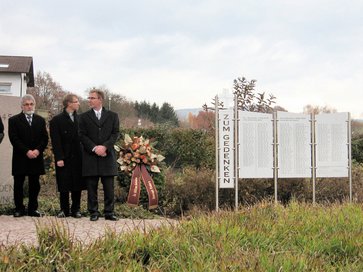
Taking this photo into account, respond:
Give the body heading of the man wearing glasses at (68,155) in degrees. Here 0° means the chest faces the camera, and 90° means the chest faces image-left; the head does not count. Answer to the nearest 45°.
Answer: approximately 315°

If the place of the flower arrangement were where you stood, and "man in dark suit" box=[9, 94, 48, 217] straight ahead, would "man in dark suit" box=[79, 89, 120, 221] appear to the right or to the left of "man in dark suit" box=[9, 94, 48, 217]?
left

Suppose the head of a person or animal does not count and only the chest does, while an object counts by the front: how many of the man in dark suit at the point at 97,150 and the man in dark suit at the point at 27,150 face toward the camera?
2

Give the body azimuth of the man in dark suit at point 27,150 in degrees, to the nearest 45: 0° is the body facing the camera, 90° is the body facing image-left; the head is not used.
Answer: approximately 0°

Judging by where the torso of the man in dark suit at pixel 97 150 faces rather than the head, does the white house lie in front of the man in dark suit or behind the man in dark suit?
behind

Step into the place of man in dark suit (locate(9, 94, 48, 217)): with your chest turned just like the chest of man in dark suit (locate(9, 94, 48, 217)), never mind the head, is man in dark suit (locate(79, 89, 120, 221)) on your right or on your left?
on your left

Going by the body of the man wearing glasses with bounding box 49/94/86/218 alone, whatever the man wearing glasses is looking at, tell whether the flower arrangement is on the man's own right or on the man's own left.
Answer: on the man's own left

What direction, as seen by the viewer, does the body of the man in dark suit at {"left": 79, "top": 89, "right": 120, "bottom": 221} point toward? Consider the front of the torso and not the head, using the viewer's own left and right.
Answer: facing the viewer

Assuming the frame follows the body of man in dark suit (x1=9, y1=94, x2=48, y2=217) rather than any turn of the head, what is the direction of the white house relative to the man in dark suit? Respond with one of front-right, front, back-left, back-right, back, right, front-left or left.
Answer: back

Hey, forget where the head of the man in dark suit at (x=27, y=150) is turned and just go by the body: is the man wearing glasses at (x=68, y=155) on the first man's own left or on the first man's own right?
on the first man's own left

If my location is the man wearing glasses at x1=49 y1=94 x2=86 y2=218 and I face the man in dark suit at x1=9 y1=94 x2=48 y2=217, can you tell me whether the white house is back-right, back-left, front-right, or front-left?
front-right

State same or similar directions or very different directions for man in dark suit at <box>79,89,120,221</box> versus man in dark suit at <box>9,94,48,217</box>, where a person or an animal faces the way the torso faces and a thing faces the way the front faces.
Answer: same or similar directions
